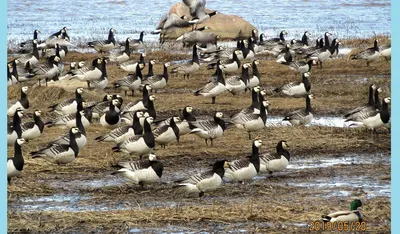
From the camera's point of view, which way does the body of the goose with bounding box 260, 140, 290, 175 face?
to the viewer's right

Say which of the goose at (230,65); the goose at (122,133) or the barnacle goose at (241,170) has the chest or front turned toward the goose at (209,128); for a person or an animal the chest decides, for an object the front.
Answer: the goose at (122,133)

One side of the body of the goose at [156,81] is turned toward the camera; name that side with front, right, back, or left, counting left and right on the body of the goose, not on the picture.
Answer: right

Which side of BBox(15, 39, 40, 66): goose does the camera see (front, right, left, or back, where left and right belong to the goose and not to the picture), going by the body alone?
right

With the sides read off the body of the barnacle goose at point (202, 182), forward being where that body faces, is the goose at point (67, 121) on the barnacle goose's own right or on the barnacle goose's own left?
on the barnacle goose's own left

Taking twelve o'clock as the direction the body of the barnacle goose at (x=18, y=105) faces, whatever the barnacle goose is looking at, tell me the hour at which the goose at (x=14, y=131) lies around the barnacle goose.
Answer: The goose is roughly at 3 o'clock from the barnacle goose.
